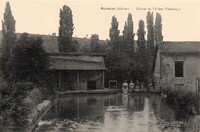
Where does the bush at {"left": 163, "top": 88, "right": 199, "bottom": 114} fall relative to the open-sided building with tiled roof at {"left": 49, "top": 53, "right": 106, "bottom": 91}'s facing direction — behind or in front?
in front

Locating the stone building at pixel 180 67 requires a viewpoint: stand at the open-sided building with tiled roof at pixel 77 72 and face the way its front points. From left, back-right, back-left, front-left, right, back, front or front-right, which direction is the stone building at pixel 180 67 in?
front-left

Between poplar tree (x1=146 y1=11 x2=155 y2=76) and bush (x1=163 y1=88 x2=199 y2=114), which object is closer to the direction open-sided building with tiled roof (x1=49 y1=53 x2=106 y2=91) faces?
the bush

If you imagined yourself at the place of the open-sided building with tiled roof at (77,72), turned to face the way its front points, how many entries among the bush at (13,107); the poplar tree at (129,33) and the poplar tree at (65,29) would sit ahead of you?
1

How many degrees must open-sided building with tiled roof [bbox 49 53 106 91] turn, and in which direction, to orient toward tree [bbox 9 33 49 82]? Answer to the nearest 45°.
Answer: approximately 45° to its right

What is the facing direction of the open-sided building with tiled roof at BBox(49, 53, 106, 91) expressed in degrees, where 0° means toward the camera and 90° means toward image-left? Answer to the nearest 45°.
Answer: approximately 0°

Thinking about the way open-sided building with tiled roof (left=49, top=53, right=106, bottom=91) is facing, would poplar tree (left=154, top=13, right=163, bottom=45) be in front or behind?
behind

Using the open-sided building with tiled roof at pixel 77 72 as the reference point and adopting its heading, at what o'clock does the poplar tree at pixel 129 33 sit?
The poplar tree is roughly at 7 o'clock from the open-sided building with tiled roof.

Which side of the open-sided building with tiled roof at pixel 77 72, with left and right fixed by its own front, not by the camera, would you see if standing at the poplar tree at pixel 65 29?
back

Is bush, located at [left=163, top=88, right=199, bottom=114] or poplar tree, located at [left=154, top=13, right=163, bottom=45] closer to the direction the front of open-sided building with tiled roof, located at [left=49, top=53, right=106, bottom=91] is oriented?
the bush

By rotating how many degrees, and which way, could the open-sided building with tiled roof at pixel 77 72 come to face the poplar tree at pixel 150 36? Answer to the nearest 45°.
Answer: approximately 135° to its left

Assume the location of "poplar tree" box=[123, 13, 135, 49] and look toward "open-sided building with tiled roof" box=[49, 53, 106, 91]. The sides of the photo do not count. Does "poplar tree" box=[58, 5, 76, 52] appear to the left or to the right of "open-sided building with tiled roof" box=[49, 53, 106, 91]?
right
